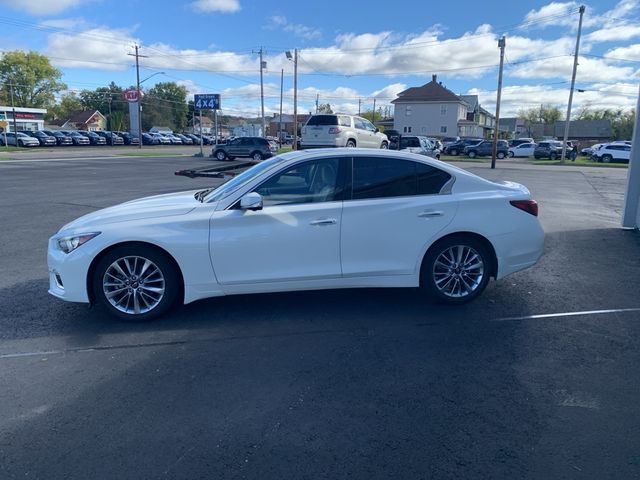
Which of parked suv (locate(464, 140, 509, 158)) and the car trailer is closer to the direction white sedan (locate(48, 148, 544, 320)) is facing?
the car trailer

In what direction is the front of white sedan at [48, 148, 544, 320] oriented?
to the viewer's left

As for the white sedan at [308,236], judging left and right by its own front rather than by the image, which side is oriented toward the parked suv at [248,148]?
right

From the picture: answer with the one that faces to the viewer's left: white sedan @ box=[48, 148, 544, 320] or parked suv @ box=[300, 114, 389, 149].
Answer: the white sedan

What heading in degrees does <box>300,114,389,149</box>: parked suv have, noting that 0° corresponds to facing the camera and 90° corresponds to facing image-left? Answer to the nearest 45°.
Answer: approximately 225°

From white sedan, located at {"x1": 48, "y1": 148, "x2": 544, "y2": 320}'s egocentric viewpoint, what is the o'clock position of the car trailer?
The car trailer is roughly at 2 o'clock from the white sedan.

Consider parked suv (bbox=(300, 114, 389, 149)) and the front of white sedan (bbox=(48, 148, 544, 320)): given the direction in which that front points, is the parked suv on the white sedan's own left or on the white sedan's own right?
on the white sedan's own right

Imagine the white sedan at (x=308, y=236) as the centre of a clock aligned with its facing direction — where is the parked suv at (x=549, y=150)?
The parked suv is roughly at 4 o'clock from the white sedan.

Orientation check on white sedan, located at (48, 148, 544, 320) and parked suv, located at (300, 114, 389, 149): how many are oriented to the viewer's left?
1
